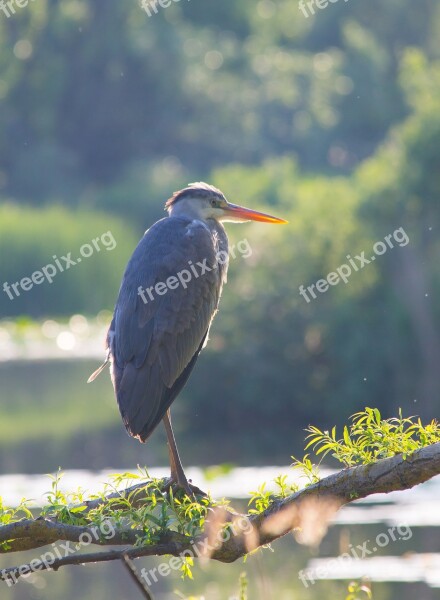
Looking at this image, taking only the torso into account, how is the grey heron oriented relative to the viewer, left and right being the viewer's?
facing away from the viewer and to the right of the viewer
